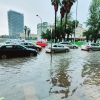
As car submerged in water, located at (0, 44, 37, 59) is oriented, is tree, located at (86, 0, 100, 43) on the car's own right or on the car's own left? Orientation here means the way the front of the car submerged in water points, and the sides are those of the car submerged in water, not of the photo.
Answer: on the car's own left

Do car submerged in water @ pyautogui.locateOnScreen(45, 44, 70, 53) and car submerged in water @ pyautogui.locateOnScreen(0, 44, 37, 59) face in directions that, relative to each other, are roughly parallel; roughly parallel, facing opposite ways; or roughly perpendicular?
roughly parallel

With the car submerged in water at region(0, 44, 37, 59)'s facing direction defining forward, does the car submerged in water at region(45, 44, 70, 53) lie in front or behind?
in front

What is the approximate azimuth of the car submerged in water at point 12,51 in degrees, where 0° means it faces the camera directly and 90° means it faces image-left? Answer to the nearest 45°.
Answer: approximately 270°
